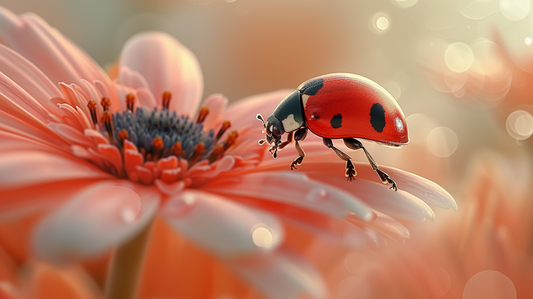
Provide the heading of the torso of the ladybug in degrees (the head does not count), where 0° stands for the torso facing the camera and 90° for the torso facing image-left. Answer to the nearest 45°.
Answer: approximately 90°
